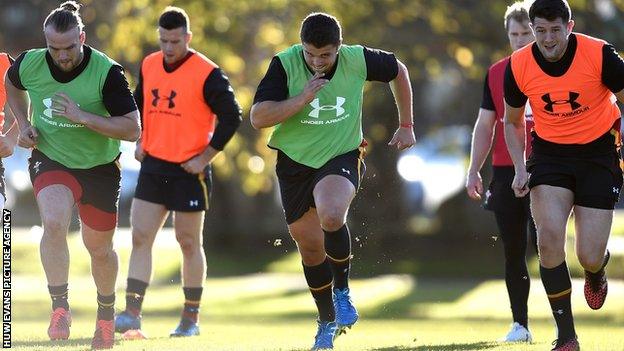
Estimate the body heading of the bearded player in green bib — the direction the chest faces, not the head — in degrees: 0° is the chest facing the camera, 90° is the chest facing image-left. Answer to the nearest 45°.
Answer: approximately 0°

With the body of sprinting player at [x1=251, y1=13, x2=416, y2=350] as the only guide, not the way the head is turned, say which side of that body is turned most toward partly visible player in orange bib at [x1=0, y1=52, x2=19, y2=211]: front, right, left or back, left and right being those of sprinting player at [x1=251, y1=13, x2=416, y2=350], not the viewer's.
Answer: right

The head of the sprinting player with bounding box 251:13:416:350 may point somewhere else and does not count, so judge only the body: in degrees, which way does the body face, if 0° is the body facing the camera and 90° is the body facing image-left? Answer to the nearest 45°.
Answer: approximately 0°

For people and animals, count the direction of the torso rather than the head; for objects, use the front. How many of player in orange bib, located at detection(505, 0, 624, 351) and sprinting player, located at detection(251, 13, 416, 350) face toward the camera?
2

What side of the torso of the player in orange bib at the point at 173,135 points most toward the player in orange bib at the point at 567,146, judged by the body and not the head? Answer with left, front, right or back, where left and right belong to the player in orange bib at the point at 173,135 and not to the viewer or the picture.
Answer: left

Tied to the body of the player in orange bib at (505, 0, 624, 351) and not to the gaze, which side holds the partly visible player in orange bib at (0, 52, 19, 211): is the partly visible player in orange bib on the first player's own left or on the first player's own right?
on the first player's own right
